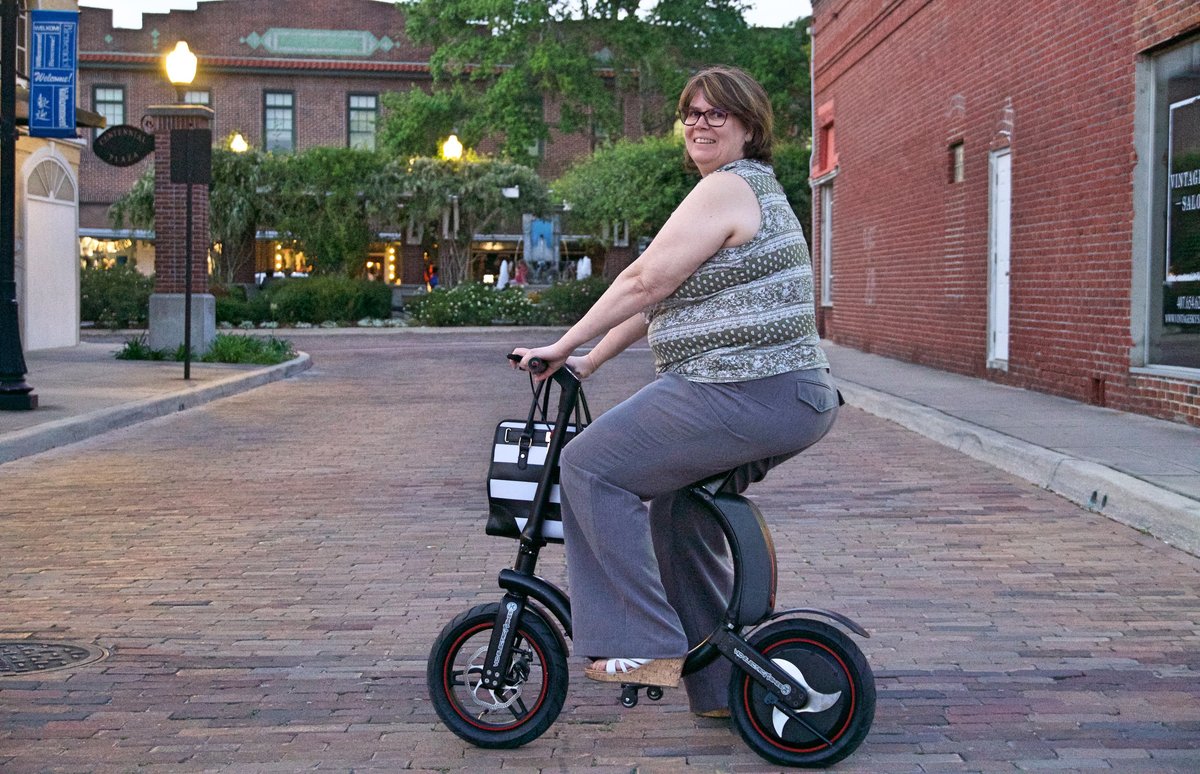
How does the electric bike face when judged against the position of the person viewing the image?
facing to the left of the viewer

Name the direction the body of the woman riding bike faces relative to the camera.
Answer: to the viewer's left

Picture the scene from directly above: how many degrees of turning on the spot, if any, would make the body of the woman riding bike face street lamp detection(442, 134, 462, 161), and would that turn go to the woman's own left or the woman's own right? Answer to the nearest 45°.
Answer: approximately 90° to the woman's own right

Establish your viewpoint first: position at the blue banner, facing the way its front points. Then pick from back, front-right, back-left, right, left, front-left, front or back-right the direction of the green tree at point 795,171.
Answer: back-left

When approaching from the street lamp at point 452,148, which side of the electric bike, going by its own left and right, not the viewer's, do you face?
right

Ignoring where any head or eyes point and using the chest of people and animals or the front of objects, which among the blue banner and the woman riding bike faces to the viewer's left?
the woman riding bike

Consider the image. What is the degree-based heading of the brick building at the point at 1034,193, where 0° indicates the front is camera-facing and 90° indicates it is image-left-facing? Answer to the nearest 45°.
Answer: approximately 45°

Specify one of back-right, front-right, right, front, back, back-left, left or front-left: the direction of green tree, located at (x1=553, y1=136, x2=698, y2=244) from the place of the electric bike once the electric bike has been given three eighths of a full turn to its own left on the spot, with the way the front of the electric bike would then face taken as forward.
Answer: back-left

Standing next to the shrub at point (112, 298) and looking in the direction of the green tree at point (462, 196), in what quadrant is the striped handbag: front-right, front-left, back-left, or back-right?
back-right

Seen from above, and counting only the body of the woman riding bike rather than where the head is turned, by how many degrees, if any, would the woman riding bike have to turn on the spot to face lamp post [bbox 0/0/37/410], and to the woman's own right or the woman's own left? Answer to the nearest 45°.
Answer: approximately 45° to the woman's own right
